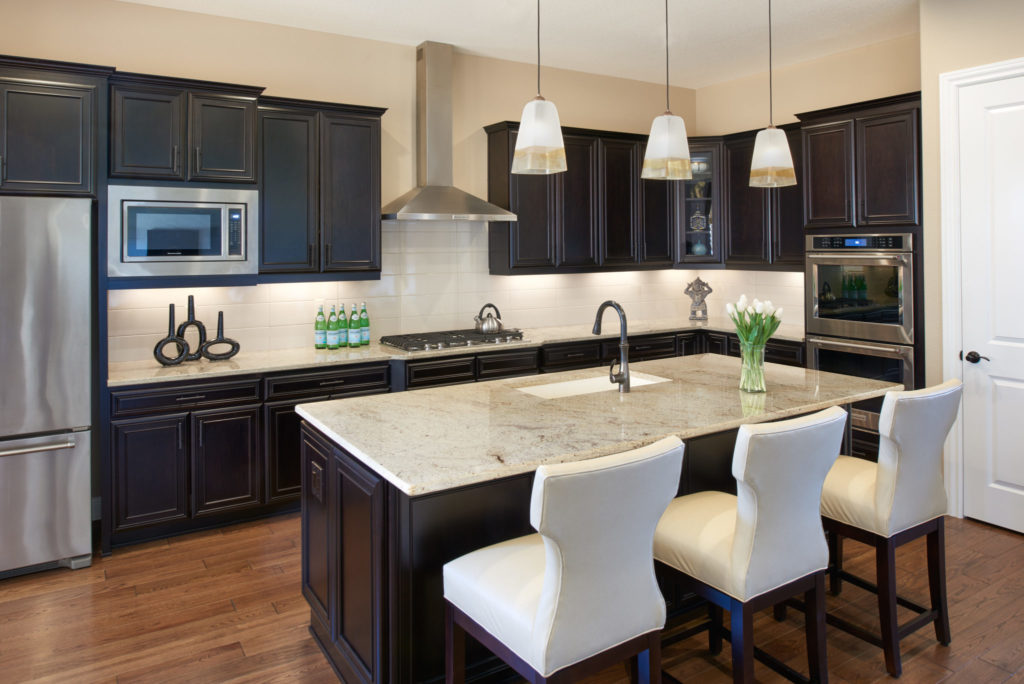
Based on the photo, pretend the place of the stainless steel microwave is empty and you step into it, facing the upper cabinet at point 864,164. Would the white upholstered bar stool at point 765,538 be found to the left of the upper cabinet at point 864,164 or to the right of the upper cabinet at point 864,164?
right

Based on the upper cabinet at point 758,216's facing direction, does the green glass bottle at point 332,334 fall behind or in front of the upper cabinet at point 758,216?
in front

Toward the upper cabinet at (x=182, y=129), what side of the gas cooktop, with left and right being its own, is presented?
right

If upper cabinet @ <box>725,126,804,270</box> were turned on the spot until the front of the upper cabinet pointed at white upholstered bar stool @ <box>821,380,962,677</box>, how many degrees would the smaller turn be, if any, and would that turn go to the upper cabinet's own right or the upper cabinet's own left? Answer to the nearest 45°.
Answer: approximately 45° to the upper cabinet's own left

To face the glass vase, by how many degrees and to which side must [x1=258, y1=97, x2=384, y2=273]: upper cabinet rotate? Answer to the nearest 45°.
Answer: approximately 45° to its left

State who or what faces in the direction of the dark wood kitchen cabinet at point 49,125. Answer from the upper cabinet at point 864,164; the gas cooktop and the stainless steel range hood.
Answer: the upper cabinet

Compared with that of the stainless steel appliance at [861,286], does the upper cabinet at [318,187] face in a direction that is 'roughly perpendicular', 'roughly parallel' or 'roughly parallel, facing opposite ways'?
roughly perpendicular

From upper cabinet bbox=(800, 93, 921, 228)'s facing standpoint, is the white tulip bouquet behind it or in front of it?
in front

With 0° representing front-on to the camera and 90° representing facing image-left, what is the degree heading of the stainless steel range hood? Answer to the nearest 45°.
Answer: approximately 315°

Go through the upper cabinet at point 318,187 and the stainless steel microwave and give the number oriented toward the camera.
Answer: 2
